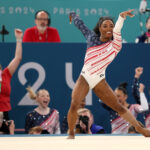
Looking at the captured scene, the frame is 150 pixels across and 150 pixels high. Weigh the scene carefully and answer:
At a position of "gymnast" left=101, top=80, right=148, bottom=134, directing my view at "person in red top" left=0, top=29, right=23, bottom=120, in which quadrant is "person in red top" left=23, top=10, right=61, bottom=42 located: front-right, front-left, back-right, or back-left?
front-right

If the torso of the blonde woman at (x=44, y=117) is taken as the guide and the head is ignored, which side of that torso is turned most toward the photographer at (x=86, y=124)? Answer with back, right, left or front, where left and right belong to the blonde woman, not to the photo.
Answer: left

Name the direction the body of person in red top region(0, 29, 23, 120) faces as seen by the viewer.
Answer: toward the camera

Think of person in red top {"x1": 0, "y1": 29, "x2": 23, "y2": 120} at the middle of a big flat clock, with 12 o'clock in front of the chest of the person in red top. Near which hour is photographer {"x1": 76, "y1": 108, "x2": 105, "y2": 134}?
The photographer is roughly at 10 o'clock from the person in red top.

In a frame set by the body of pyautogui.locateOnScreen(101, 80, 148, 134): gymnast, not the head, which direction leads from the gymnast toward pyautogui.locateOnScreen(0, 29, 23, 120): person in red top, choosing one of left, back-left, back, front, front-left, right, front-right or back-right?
front-right

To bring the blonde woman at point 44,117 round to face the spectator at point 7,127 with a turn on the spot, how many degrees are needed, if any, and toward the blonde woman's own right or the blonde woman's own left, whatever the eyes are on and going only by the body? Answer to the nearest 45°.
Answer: approximately 90° to the blonde woman's own right

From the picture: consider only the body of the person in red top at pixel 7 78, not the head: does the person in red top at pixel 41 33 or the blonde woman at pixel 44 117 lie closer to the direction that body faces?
the blonde woman

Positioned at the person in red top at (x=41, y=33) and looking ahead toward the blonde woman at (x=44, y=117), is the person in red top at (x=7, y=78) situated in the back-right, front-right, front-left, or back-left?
front-right
